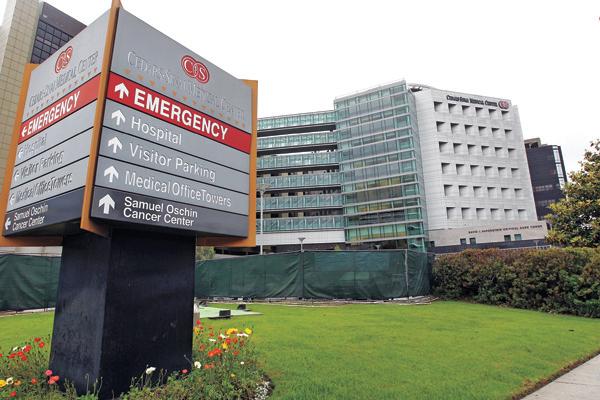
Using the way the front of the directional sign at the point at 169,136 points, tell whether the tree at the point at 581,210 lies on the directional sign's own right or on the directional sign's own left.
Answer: on the directional sign's own left

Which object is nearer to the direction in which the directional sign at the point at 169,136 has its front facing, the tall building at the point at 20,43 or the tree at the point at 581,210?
the tree

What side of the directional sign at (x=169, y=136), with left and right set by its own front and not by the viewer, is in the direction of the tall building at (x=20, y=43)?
back

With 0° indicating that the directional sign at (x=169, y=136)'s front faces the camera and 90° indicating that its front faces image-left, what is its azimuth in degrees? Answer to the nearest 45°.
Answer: approximately 315°

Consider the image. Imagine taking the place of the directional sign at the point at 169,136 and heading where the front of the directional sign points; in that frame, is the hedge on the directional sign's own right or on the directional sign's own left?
on the directional sign's own left

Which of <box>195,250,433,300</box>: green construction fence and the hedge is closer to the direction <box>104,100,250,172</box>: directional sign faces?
the hedge

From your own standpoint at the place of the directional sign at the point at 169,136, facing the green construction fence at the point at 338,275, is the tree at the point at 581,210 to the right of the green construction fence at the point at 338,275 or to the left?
right

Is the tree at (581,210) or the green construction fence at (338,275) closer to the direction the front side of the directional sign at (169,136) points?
the tree
